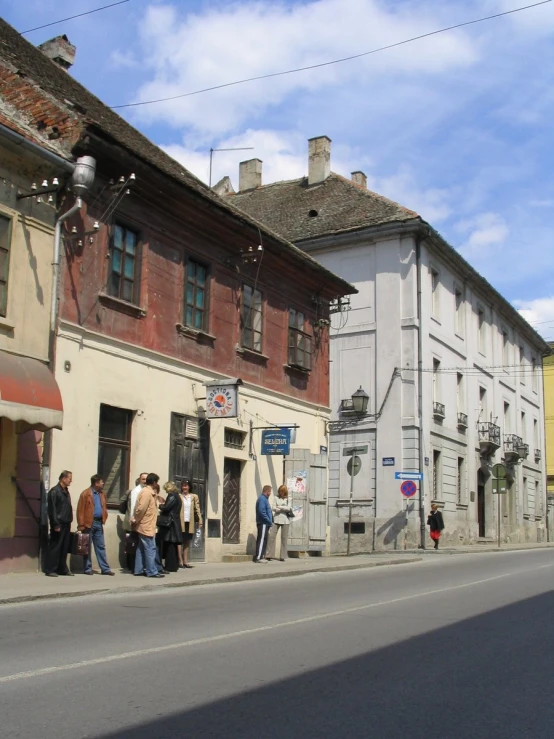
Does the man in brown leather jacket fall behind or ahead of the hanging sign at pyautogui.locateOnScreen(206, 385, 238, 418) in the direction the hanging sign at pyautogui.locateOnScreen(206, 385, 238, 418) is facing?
ahead

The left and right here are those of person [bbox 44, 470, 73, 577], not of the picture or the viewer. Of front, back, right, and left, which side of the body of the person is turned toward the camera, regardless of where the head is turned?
right

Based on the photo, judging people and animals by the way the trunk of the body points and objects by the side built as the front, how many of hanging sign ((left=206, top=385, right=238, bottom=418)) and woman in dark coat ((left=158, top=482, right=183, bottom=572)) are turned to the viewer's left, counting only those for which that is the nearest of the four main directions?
1

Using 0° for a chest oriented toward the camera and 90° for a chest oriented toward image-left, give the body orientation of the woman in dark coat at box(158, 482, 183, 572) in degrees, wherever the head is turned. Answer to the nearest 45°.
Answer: approximately 90°

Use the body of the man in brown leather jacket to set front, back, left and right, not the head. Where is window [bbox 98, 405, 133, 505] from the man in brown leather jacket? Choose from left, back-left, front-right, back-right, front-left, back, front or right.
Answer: back-left
